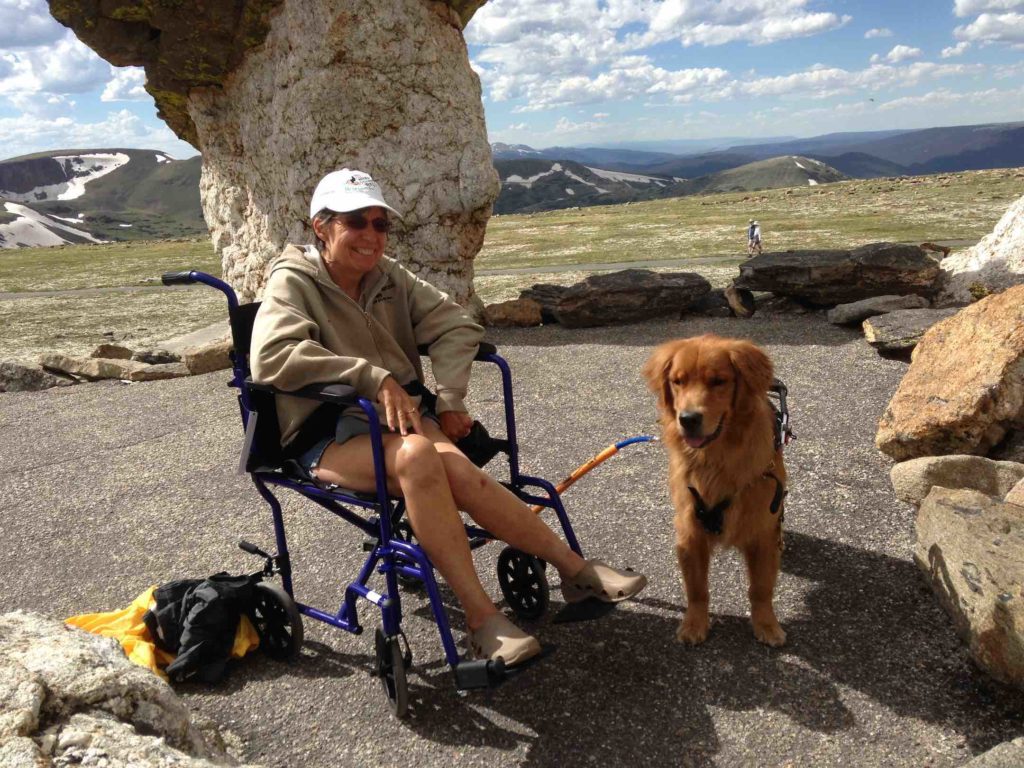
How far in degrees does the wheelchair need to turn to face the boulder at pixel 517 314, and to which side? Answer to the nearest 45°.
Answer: approximately 135° to its left

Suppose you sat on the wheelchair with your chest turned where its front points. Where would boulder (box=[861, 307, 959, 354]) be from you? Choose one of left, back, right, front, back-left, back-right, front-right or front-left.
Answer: left

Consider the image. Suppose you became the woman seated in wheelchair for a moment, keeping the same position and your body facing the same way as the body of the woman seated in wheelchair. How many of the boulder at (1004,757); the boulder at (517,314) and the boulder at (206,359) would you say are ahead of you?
1

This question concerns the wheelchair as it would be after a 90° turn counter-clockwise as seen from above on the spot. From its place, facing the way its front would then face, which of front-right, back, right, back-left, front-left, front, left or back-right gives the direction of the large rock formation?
front-left

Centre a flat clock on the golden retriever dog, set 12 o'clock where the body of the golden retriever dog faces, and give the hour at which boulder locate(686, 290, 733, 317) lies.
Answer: The boulder is roughly at 6 o'clock from the golden retriever dog.

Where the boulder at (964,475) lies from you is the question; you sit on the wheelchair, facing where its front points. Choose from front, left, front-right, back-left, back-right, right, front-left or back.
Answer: front-left

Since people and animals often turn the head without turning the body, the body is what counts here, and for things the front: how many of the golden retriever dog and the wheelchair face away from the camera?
0

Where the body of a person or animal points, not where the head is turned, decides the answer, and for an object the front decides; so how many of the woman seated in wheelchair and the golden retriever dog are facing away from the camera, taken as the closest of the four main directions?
0

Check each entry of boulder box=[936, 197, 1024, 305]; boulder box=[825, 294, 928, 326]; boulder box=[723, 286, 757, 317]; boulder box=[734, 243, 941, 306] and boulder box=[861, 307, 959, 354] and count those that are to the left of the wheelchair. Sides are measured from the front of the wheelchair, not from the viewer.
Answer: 5

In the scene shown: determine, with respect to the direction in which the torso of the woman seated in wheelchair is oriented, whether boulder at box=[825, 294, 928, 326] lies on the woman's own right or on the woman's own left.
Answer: on the woman's own left

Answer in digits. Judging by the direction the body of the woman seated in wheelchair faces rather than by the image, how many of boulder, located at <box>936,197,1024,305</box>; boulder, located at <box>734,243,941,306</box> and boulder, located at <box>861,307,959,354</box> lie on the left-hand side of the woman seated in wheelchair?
3

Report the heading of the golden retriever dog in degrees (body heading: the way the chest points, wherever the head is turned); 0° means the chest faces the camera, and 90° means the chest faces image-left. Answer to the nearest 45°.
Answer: approximately 0°

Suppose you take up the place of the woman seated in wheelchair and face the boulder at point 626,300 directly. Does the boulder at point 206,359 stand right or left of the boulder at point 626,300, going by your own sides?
left

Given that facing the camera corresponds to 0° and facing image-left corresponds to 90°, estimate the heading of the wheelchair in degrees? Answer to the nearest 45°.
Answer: approximately 315°

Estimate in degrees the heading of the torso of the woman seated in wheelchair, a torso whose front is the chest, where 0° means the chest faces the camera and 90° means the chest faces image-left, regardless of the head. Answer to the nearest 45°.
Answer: approximately 315°

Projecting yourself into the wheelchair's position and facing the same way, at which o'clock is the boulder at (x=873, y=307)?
The boulder is roughly at 9 o'clock from the wheelchair.
